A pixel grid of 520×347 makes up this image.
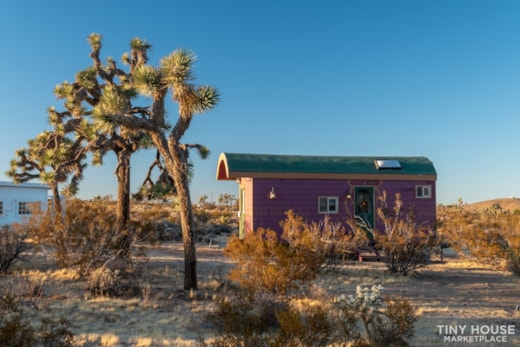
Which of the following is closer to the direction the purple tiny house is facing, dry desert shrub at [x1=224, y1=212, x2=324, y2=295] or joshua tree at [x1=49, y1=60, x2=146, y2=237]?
the dry desert shrub

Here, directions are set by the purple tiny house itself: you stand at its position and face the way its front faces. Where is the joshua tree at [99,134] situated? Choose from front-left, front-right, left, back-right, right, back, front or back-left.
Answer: front-right

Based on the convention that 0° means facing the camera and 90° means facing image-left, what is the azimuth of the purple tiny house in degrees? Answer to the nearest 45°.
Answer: approximately 0°

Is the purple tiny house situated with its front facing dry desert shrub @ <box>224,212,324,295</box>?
yes

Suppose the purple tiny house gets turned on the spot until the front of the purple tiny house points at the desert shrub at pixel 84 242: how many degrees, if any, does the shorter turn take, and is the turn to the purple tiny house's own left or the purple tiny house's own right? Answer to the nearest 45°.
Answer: approximately 45° to the purple tiny house's own right

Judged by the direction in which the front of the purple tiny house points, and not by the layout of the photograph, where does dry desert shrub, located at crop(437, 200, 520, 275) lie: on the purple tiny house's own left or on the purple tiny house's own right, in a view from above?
on the purple tiny house's own left

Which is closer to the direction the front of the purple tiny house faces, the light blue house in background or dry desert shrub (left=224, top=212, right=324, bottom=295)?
the dry desert shrub

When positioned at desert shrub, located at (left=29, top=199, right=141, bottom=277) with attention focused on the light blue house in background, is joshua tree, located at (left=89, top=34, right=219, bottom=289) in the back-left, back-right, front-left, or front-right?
back-right
